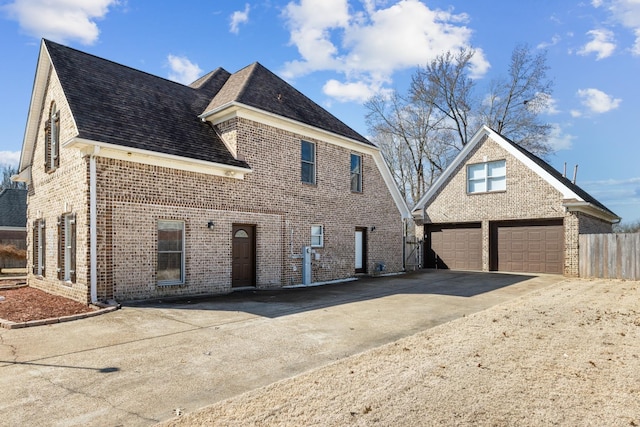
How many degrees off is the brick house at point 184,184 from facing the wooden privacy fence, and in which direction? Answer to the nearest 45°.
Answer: approximately 135° to its left
